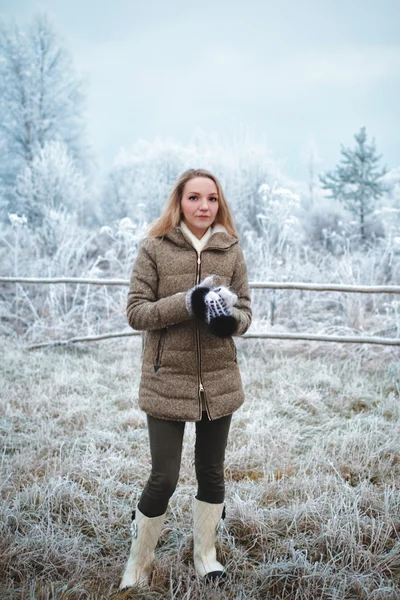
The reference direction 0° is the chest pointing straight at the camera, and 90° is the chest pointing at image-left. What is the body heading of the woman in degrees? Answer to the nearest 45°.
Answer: approximately 0°

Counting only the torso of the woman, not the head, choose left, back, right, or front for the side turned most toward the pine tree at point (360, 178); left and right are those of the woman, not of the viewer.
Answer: back

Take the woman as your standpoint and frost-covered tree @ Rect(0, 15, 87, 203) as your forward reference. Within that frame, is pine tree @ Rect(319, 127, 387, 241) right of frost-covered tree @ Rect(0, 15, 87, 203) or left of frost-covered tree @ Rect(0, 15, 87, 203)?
right

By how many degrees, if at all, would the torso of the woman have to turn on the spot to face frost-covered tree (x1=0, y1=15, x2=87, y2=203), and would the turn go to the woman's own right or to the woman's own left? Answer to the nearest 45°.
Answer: approximately 180°

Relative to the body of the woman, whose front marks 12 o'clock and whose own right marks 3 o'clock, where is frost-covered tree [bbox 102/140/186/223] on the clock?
The frost-covered tree is roughly at 6 o'clock from the woman.

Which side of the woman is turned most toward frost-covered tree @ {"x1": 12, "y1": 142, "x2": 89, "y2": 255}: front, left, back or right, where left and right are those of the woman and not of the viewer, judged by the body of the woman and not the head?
back
